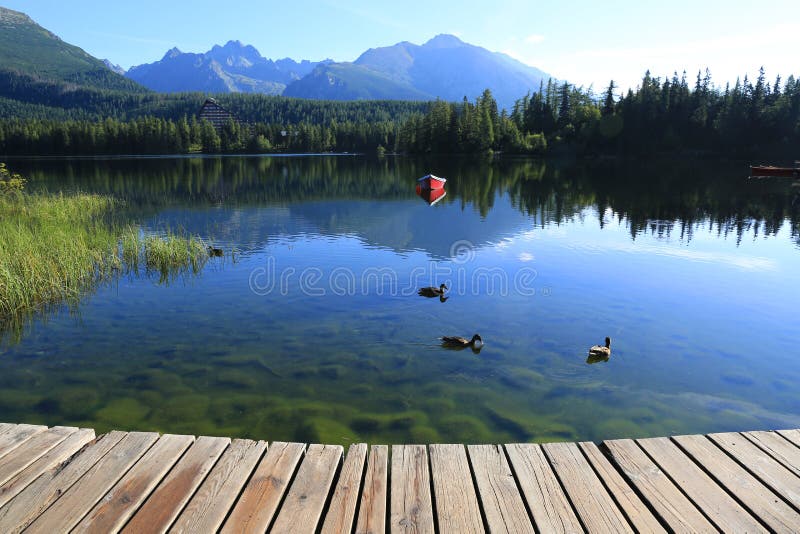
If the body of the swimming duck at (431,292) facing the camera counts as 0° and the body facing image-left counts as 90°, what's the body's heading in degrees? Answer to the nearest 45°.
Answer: approximately 270°

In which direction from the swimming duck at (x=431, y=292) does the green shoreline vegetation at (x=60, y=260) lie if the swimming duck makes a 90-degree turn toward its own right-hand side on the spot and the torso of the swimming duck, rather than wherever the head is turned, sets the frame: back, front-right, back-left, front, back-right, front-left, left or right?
right

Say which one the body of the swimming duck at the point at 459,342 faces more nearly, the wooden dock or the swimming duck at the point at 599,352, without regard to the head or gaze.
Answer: the swimming duck

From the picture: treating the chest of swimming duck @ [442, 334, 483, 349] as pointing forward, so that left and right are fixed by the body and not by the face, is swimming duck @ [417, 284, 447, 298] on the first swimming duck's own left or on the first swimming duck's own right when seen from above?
on the first swimming duck's own left

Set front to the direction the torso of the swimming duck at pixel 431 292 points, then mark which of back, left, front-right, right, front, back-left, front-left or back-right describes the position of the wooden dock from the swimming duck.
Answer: right

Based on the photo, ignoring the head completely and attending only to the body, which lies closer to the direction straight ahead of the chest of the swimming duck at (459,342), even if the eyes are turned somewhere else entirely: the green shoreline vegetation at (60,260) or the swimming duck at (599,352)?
the swimming duck

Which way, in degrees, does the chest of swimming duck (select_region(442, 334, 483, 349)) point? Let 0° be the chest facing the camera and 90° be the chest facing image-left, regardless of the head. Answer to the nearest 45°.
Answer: approximately 270°

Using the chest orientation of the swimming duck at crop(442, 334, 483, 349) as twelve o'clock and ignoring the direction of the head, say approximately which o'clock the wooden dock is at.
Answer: The wooden dock is roughly at 3 o'clock from the swimming duck.
